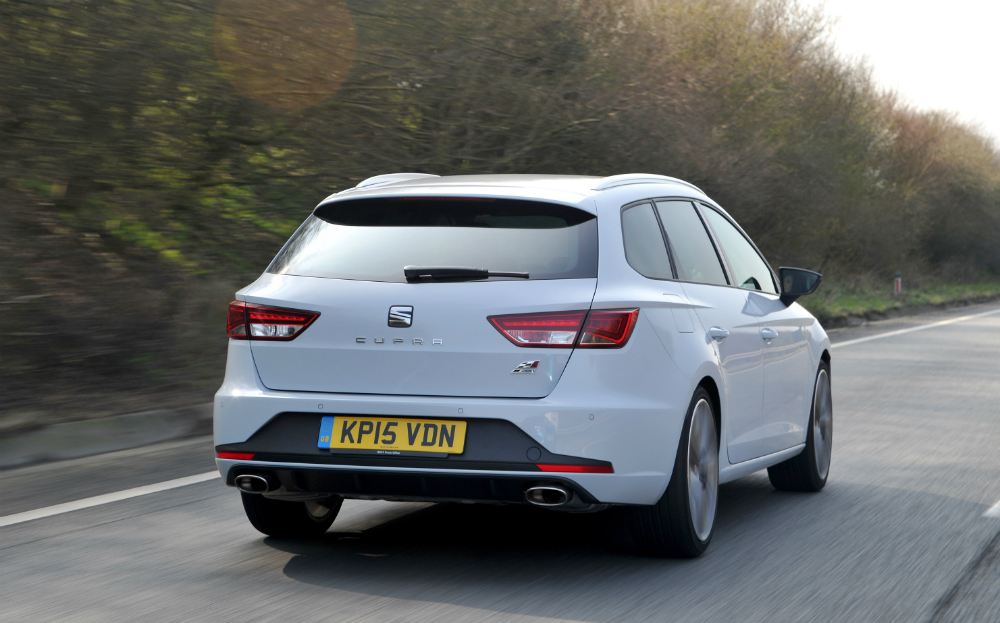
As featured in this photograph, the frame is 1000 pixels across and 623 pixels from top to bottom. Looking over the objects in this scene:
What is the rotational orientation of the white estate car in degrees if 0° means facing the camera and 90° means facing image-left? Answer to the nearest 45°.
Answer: approximately 225°
